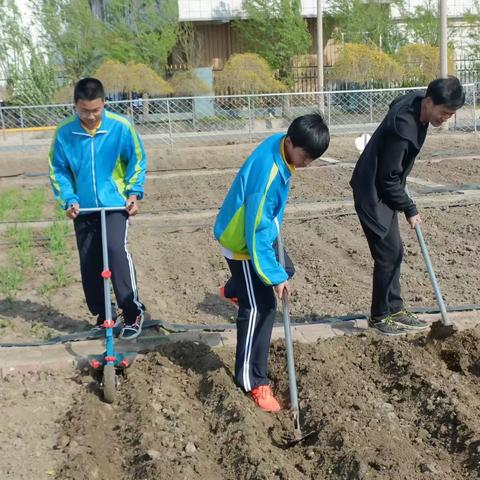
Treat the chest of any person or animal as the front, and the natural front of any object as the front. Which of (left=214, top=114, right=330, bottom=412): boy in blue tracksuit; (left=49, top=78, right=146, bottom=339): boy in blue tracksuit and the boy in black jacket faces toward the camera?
(left=49, top=78, right=146, bottom=339): boy in blue tracksuit

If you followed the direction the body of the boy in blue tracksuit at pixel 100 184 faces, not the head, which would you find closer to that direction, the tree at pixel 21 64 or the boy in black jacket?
the boy in black jacket

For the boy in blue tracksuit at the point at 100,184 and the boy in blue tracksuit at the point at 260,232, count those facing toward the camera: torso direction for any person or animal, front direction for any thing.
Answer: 1

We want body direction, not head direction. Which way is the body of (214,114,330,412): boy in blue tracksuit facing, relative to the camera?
to the viewer's right

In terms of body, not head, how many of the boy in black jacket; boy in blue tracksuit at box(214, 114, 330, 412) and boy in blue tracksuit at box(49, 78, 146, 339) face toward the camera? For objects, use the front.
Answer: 1
